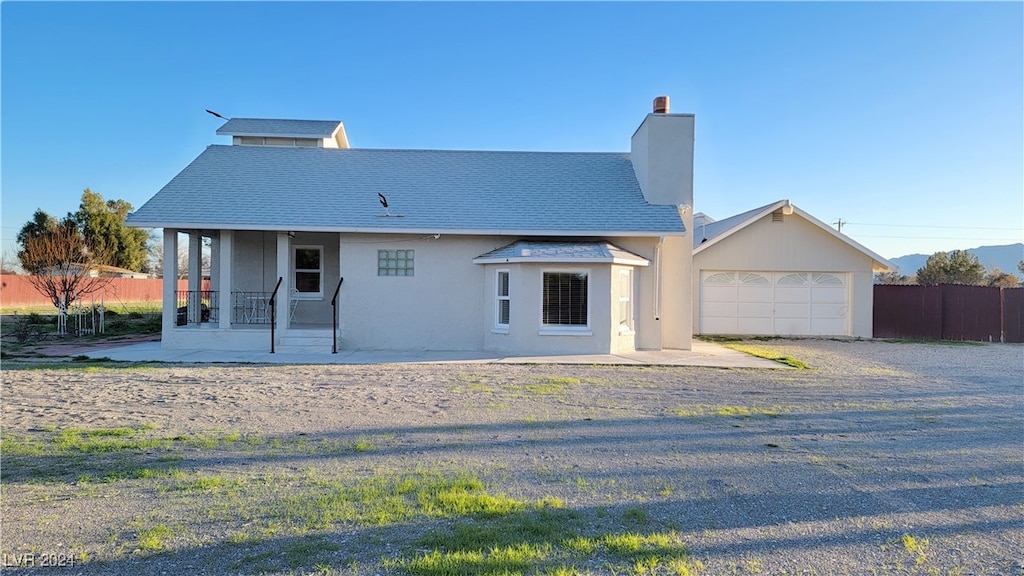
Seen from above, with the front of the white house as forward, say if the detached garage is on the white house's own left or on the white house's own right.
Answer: on the white house's own left

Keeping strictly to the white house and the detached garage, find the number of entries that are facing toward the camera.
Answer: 2

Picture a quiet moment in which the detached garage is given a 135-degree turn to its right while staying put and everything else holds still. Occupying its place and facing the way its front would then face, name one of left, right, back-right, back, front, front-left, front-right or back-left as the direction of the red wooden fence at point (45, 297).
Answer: front-left

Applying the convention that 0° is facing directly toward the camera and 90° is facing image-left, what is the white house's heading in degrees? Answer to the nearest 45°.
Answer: approximately 0°

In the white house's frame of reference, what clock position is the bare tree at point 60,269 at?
The bare tree is roughly at 4 o'clock from the white house.

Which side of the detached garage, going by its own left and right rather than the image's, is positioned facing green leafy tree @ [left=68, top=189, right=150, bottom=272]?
right

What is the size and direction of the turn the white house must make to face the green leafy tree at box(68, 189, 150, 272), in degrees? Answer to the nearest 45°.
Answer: approximately 135° to its right

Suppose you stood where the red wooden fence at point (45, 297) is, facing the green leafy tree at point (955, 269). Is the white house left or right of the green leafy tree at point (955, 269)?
right
